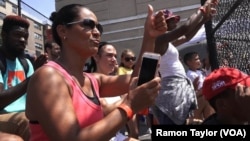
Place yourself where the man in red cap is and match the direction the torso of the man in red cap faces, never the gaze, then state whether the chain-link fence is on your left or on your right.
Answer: on your left
